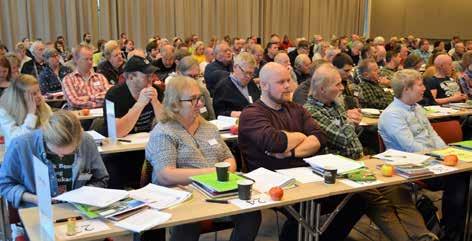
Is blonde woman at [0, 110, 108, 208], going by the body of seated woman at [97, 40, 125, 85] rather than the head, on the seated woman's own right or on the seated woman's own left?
on the seated woman's own right

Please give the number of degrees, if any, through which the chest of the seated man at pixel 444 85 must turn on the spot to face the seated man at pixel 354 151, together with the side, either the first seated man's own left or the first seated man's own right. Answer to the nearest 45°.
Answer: approximately 45° to the first seated man's own right

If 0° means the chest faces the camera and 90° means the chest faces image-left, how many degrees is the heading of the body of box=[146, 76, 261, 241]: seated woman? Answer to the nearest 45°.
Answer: approximately 315°

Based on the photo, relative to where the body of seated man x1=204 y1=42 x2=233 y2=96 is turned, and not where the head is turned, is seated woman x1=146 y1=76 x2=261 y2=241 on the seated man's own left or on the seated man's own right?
on the seated man's own right

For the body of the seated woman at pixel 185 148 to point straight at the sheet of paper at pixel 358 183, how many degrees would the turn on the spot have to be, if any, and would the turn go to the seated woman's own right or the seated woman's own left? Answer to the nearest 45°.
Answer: approximately 45° to the seated woman's own left

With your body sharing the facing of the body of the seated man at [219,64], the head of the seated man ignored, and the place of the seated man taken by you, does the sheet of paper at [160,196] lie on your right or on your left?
on your right

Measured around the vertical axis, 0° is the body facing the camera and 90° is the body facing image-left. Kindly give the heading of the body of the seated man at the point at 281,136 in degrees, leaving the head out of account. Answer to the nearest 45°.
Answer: approximately 315°

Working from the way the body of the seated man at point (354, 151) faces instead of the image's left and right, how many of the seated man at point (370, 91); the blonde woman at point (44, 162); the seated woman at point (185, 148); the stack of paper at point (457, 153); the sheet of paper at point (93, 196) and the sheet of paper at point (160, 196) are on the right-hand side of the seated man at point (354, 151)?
4

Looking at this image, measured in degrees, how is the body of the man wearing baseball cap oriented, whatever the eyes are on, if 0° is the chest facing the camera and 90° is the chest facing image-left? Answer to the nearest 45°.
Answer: approximately 315°
